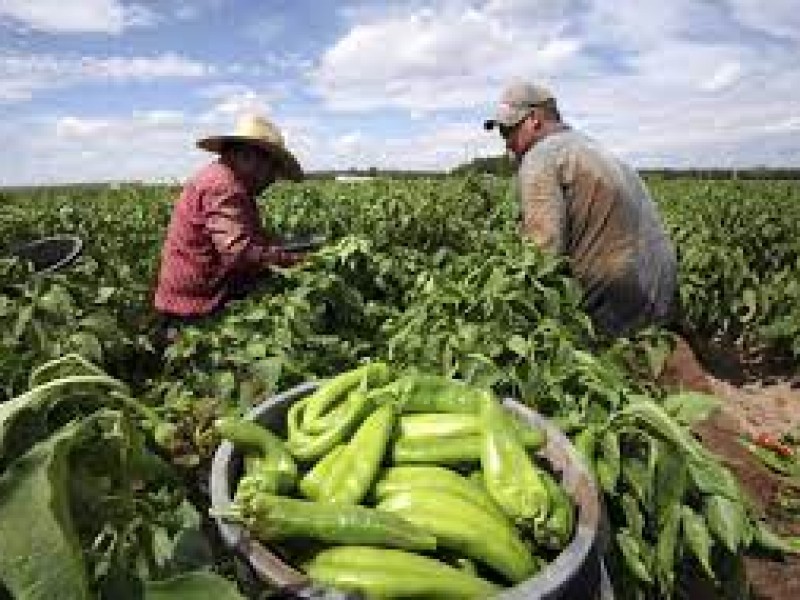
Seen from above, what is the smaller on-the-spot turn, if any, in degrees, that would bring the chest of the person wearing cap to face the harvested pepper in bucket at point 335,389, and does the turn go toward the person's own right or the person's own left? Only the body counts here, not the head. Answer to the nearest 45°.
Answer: approximately 90° to the person's own left

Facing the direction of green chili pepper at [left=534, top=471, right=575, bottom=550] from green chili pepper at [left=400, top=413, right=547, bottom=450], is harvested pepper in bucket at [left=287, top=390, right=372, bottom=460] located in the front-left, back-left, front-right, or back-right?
back-right

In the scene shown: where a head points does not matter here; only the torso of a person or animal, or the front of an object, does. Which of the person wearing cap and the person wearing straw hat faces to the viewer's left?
the person wearing cap

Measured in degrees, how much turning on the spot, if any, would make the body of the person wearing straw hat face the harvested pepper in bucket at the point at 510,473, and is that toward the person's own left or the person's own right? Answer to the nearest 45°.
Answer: approximately 90° to the person's own right

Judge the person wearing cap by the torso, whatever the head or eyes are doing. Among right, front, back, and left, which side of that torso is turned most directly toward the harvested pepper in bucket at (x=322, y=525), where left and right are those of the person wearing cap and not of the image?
left

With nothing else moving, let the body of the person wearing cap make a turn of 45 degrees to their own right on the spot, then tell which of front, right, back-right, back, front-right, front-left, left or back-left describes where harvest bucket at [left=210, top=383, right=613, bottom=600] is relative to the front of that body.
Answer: back-left

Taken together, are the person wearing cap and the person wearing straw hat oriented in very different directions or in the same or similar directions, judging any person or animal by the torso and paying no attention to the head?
very different directions

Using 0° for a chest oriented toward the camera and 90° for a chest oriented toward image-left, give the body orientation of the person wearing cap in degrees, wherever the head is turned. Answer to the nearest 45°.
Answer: approximately 90°

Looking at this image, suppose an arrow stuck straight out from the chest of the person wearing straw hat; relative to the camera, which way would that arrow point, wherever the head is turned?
to the viewer's right

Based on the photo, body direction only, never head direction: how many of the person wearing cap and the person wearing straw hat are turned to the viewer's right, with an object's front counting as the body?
1

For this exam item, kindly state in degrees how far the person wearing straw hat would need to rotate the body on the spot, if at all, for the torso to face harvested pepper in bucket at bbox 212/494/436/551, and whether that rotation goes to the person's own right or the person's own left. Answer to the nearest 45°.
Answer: approximately 90° to the person's own right

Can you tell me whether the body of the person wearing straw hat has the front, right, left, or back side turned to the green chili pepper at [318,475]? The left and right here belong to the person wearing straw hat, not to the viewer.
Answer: right
